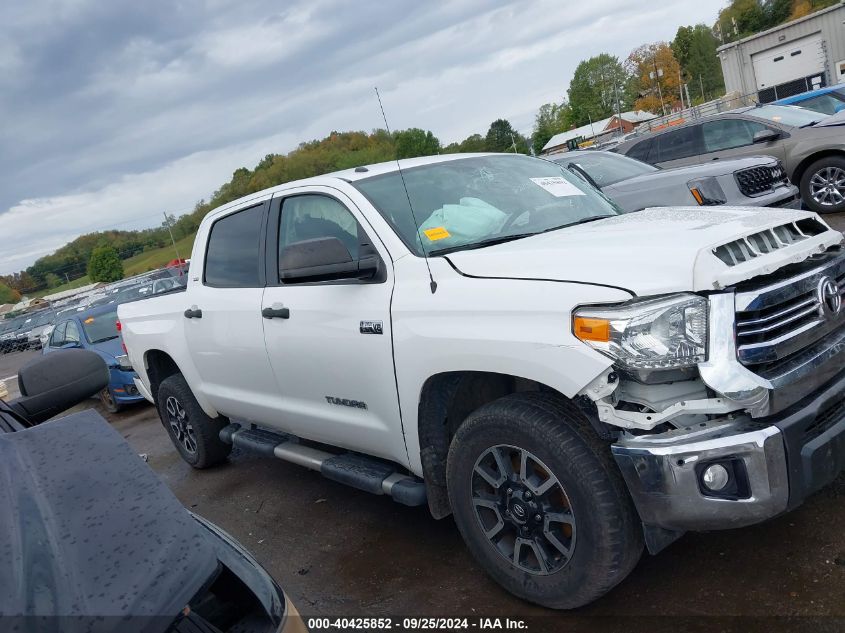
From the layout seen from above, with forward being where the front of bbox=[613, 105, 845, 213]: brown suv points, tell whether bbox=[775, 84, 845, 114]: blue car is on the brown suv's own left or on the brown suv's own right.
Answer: on the brown suv's own left

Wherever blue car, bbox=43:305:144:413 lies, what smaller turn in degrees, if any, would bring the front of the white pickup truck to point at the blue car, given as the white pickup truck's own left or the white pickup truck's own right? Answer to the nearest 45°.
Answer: approximately 180°

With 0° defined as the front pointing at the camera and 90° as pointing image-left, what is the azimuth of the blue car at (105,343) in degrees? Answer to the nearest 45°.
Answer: approximately 315°

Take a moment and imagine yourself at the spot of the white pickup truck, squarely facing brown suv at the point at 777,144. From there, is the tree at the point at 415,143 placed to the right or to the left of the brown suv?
left

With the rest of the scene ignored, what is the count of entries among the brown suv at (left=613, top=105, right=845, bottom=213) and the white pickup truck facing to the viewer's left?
0

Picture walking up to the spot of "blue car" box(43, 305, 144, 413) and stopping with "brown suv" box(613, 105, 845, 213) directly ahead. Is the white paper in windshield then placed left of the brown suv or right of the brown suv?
right

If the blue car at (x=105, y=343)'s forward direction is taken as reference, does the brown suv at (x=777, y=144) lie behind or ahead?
ahead

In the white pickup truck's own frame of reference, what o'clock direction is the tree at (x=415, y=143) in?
The tree is roughly at 7 o'clock from the white pickup truck.

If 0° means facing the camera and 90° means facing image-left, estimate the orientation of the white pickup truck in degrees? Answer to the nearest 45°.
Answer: approximately 315°

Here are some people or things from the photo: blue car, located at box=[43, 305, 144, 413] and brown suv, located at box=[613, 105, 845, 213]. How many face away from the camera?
0

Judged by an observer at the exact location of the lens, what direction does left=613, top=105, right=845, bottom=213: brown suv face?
facing the viewer and to the right of the viewer
